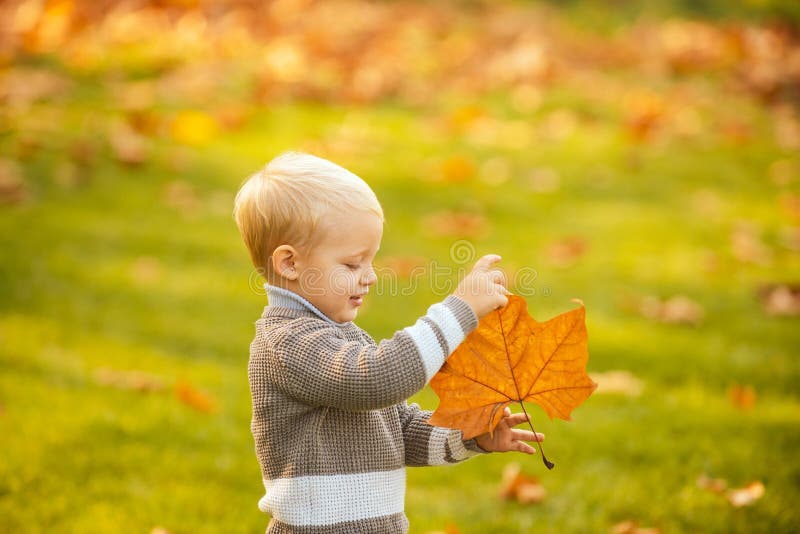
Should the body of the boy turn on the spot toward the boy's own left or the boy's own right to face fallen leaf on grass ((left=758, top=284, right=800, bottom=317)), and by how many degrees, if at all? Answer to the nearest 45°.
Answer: approximately 45° to the boy's own left

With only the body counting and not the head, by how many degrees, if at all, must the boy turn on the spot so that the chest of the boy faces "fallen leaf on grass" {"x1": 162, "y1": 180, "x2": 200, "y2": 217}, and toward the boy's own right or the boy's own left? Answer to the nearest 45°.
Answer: approximately 90° to the boy's own left

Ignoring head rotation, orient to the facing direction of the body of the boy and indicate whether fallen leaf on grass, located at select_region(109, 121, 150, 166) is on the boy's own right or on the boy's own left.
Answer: on the boy's own left

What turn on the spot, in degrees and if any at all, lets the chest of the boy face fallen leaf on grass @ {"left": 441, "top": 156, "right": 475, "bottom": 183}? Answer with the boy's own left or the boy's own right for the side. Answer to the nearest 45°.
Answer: approximately 90° to the boy's own left

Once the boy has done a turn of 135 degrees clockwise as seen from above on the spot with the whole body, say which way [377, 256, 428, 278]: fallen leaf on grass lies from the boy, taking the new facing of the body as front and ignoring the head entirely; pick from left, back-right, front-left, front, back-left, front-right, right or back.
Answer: back-right

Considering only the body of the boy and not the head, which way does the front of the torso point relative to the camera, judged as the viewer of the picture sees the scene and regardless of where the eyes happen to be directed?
to the viewer's right

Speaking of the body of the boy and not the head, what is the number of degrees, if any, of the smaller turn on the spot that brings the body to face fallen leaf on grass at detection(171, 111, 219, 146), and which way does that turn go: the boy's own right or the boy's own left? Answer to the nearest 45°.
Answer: approximately 90° to the boy's own left

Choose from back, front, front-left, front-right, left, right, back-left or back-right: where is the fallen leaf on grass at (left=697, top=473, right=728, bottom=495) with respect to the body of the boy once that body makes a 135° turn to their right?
back

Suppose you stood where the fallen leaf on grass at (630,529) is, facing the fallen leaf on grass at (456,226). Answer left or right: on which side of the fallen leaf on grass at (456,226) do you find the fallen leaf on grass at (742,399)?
right

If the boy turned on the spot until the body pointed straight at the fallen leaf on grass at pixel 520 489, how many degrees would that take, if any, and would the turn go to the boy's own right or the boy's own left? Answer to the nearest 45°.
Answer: approximately 45° to the boy's own left

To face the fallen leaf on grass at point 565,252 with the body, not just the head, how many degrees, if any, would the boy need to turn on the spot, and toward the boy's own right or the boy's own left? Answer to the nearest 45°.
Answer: approximately 90° to the boy's own left

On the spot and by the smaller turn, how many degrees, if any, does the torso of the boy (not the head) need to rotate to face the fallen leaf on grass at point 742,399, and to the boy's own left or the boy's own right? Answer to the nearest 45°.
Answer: approximately 45° to the boy's own left

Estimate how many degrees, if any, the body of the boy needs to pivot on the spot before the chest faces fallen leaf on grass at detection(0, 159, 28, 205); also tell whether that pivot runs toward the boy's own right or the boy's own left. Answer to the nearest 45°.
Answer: approximately 135° to the boy's own left
